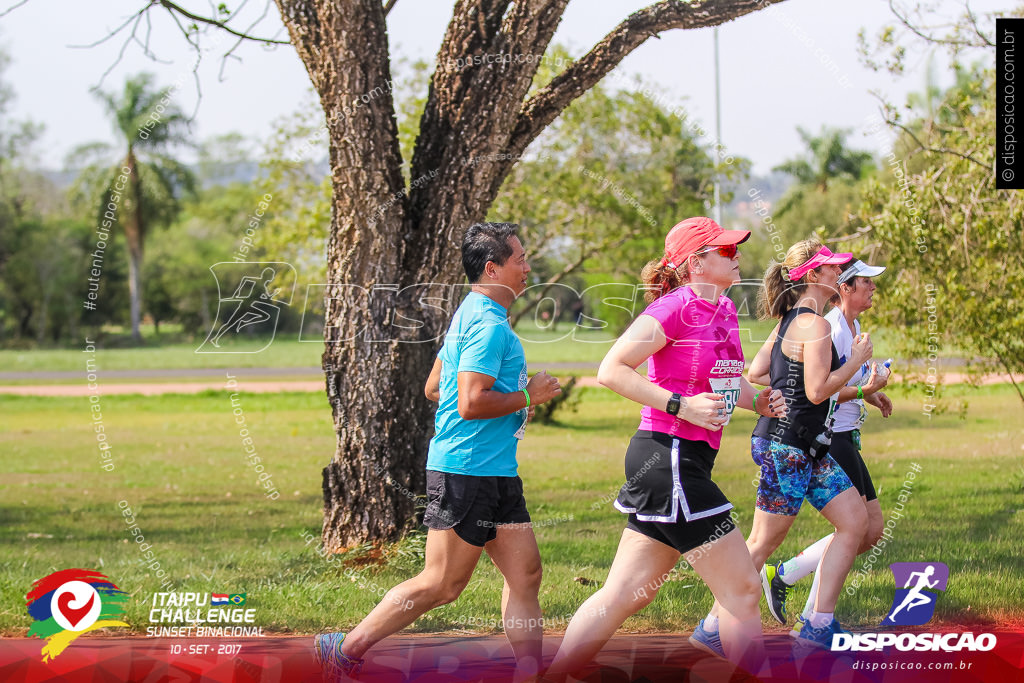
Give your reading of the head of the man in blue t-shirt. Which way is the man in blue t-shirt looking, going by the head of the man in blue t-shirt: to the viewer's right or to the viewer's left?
to the viewer's right

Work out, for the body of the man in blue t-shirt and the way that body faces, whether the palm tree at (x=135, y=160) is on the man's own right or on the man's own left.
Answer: on the man's own left

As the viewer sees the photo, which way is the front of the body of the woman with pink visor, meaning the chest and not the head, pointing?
to the viewer's right

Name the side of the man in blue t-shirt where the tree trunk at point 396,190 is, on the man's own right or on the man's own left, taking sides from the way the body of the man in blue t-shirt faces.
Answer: on the man's own left

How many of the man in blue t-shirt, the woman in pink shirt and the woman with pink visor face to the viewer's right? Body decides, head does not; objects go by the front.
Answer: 3

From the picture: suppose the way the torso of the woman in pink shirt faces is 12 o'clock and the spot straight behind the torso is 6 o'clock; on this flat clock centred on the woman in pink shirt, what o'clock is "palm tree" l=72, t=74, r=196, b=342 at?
The palm tree is roughly at 8 o'clock from the woman in pink shirt.

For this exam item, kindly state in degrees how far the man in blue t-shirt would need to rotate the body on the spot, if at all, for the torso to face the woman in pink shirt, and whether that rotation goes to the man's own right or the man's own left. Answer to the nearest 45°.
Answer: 0° — they already face them

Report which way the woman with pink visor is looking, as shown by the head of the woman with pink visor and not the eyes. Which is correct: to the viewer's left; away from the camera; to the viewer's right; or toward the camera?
to the viewer's right

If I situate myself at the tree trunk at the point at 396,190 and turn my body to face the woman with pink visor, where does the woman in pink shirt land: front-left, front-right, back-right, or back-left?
front-right

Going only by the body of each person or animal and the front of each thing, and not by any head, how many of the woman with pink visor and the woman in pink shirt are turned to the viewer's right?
2

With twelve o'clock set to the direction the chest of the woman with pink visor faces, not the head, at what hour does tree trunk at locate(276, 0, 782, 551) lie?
The tree trunk is roughly at 7 o'clock from the woman with pink visor.

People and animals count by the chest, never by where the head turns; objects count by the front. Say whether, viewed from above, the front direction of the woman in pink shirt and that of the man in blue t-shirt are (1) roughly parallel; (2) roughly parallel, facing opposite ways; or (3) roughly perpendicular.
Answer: roughly parallel

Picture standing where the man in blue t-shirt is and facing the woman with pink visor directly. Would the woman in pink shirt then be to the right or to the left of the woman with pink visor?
right

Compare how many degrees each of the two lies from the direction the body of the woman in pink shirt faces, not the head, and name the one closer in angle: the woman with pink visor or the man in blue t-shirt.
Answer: the woman with pink visor

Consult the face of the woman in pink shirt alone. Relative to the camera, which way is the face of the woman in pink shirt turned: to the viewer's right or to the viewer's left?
to the viewer's right

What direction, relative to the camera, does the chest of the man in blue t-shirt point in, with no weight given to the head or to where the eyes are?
to the viewer's right

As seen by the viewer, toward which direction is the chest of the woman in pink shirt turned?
to the viewer's right

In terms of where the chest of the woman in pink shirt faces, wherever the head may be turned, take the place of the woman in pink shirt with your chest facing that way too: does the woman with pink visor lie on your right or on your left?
on your left
